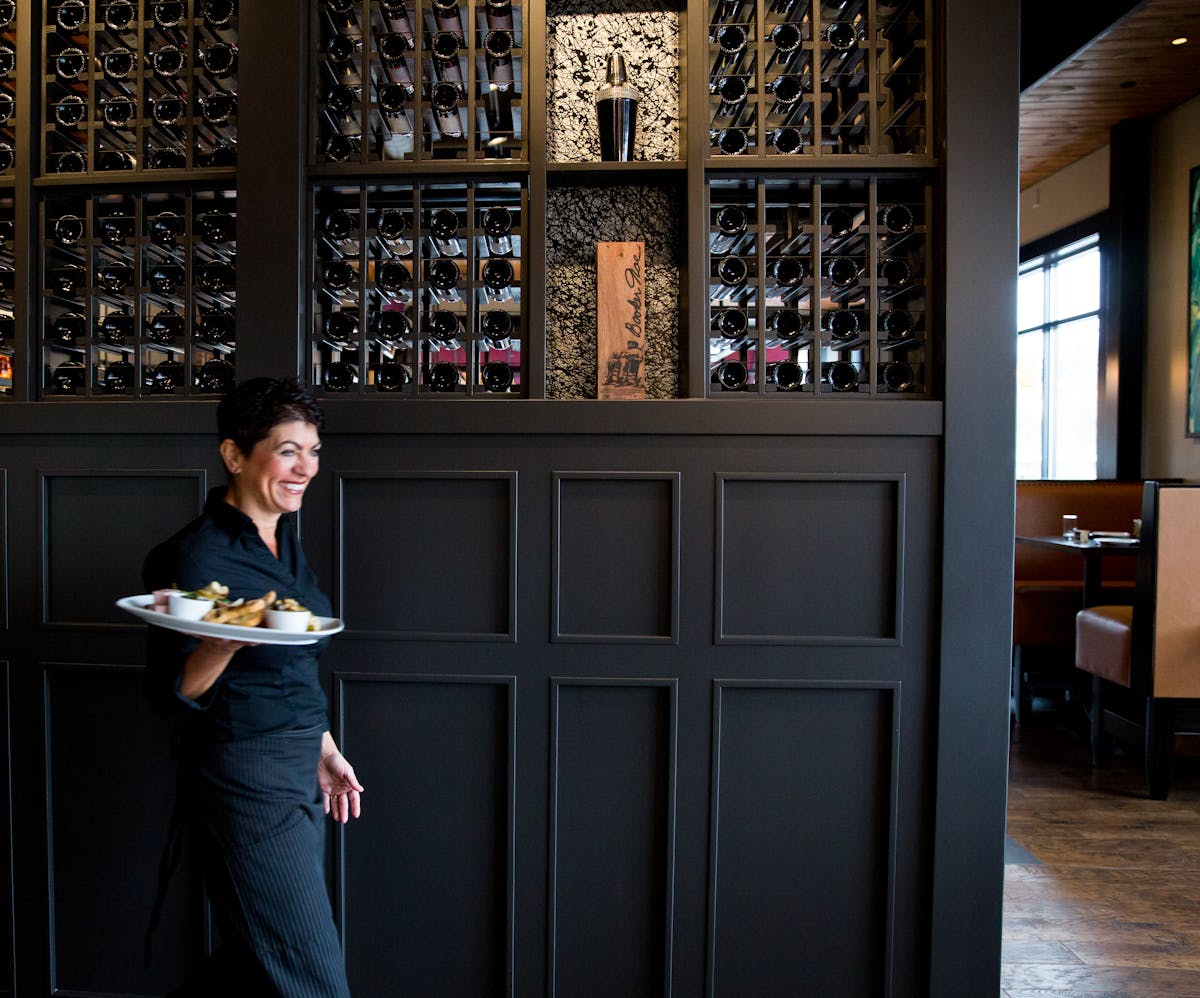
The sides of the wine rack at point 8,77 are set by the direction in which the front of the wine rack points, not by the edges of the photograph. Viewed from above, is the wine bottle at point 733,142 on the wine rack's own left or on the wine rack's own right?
on the wine rack's own left

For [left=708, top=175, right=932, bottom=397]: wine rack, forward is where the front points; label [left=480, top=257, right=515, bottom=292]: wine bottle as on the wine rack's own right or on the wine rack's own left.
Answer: on the wine rack's own right

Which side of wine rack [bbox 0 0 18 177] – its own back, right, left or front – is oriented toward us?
front

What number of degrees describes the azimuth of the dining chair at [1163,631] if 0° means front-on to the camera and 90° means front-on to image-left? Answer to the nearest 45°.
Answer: approximately 135°

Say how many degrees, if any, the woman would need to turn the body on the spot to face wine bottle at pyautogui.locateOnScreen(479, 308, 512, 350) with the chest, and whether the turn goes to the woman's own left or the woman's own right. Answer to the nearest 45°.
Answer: approximately 90° to the woman's own left

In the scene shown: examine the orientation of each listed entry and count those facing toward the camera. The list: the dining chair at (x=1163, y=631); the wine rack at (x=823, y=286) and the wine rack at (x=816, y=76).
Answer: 2

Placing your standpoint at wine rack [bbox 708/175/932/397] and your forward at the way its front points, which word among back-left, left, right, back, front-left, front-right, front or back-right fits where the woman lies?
front-right

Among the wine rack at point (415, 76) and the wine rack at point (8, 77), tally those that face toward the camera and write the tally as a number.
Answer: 2

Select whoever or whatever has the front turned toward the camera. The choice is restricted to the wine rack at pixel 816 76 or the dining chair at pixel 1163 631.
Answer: the wine rack

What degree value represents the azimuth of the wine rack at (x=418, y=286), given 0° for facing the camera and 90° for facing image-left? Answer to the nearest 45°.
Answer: approximately 0°

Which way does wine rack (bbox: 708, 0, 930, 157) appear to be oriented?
toward the camera

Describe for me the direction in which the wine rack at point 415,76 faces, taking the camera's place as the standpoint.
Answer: facing the viewer

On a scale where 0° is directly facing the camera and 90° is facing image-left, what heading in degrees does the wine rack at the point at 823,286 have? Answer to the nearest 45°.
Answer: approximately 0°
